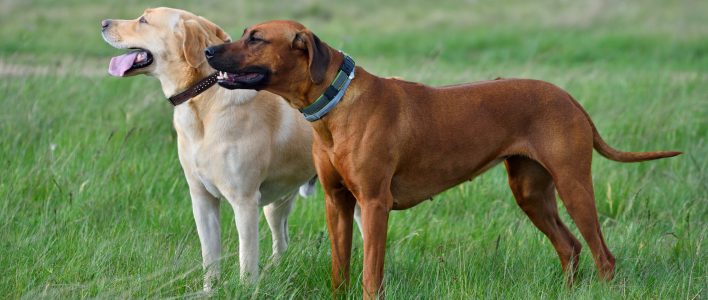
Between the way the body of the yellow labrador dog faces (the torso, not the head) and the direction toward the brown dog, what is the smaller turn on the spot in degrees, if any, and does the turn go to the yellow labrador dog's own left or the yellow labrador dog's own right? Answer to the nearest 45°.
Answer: approximately 135° to the yellow labrador dog's own left

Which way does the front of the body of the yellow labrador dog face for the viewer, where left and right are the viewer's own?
facing the viewer and to the left of the viewer
